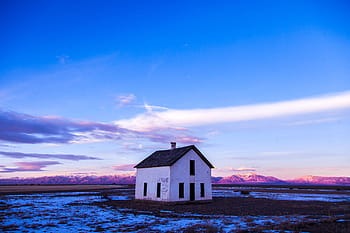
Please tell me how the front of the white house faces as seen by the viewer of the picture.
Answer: facing the viewer and to the right of the viewer
